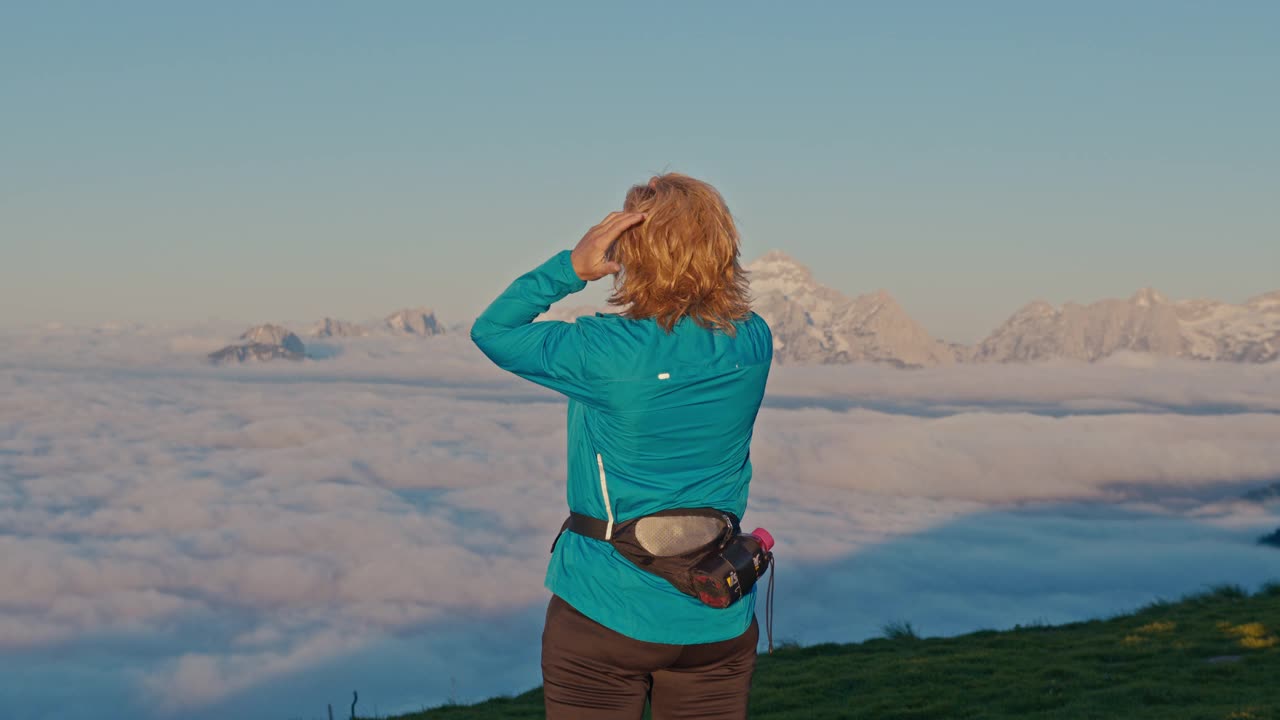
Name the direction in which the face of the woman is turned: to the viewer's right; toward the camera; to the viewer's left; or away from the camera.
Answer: away from the camera

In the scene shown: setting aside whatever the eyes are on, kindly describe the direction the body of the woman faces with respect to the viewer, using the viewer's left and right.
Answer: facing away from the viewer and to the left of the viewer
